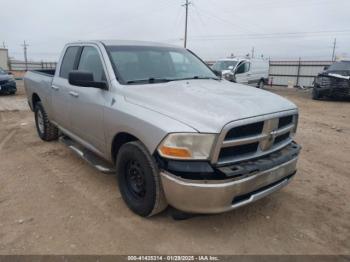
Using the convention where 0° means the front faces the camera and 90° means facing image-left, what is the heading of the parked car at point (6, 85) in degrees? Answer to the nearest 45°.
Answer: approximately 315°

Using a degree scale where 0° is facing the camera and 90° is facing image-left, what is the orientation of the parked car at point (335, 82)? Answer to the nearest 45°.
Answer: approximately 45°

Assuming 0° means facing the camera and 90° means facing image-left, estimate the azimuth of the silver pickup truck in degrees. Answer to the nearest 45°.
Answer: approximately 315°

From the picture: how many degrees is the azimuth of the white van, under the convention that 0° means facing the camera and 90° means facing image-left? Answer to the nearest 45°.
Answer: approximately 45°

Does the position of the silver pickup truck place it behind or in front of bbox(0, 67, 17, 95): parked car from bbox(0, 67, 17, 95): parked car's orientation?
in front

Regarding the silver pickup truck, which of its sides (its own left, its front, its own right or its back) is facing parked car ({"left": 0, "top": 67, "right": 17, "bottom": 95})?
back

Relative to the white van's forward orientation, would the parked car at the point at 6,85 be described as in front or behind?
in front

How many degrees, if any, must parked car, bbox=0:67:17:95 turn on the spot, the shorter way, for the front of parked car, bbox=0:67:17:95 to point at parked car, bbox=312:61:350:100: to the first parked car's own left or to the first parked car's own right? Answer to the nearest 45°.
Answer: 0° — it already faces it

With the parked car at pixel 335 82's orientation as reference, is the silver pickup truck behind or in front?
in front

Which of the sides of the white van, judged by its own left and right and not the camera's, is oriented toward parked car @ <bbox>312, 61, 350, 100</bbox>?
left
